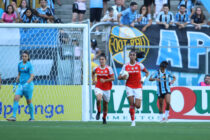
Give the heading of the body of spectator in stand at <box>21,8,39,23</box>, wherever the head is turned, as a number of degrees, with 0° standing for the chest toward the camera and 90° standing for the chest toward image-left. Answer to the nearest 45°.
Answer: approximately 0°

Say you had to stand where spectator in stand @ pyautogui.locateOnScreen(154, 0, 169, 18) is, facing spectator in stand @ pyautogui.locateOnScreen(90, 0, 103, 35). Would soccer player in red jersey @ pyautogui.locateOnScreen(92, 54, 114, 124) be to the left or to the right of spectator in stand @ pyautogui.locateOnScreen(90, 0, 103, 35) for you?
left

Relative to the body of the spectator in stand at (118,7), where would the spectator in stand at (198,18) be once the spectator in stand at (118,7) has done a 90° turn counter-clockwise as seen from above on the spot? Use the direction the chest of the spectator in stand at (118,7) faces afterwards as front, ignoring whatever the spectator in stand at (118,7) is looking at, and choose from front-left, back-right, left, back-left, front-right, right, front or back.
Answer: front

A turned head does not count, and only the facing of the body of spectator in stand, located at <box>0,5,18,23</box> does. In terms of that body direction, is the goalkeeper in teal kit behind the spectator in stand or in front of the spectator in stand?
in front

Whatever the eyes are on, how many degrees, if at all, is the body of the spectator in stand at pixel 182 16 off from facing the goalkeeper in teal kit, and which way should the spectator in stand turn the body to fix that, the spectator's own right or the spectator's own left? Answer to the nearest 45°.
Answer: approximately 45° to the spectator's own right

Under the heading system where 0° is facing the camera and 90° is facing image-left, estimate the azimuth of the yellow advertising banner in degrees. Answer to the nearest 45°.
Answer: approximately 0°

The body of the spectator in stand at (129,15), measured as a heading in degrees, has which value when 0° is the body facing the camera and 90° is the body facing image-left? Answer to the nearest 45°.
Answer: approximately 315°

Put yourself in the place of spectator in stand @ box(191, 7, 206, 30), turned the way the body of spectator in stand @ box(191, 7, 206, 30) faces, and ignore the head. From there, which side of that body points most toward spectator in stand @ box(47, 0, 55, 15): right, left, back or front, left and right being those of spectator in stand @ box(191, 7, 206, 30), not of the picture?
right

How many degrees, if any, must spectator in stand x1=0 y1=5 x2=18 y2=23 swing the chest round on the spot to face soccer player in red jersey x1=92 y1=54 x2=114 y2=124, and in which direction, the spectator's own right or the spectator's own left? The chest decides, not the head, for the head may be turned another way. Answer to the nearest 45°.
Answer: approximately 45° to the spectator's own left
